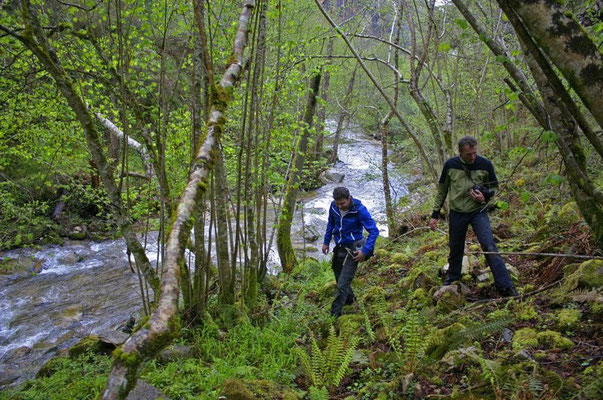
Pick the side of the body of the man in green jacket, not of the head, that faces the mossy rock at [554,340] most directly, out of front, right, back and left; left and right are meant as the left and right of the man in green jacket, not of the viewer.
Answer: front

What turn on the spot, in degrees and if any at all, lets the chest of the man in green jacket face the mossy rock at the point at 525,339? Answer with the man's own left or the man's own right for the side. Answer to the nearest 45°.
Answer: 0° — they already face it

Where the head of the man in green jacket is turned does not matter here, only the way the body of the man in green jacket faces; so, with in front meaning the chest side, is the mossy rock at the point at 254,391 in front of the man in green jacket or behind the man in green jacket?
in front

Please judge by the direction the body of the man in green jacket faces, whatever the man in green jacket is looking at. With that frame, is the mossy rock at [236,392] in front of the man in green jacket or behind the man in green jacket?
in front

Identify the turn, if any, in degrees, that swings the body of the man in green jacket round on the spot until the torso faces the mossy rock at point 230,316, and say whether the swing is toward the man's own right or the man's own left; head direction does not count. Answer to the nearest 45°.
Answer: approximately 90° to the man's own right

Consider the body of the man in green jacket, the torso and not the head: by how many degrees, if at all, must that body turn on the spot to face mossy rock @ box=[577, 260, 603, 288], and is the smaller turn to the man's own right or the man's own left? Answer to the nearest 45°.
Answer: approximately 45° to the man's own left

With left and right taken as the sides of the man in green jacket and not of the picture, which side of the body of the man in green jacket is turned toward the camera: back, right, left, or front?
front
